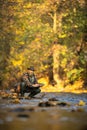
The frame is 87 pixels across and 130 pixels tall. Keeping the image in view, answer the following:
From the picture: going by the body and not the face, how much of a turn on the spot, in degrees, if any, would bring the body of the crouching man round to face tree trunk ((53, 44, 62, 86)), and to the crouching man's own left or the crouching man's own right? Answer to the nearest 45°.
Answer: approximately 135° to the crouching man's own left

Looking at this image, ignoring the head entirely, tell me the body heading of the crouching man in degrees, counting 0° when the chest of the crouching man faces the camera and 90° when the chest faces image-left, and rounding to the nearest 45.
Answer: approximately 315°
